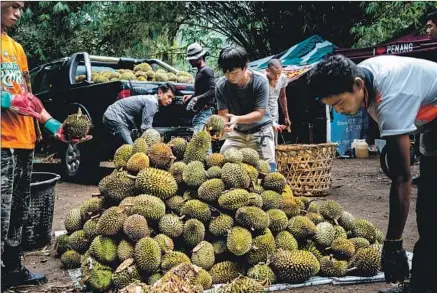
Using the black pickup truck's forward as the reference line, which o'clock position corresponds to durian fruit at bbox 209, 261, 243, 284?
The durian fruit is roughly at 7 o'clock from the black pickup truck.

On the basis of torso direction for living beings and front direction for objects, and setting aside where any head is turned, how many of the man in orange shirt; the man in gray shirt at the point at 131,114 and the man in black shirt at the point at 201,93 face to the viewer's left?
1

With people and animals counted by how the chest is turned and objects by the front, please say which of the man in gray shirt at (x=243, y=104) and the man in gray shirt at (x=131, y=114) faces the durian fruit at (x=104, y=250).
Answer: the man in gray shirt at (x=243, y=104)

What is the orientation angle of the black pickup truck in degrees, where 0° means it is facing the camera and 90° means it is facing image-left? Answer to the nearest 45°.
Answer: approximately 135°

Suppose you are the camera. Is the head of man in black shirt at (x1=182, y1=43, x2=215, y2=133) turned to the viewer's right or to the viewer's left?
to the viewer's left

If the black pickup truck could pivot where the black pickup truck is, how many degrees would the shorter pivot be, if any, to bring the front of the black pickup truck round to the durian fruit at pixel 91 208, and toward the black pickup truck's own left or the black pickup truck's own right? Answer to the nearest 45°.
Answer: approximately 135° to the black pickup truck's own left

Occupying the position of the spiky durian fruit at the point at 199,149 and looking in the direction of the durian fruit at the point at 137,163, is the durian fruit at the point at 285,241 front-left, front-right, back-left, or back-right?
back-left

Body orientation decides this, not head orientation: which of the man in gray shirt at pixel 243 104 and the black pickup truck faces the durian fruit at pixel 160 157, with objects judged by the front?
the man in gray shirt

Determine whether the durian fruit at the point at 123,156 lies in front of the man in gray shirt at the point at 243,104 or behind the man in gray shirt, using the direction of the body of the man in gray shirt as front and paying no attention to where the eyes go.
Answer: in front

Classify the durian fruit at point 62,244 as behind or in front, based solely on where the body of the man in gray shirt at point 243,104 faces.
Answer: in front
